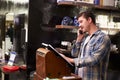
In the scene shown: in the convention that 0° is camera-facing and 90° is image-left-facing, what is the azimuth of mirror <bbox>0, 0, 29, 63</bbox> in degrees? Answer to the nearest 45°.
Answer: approximately 0°

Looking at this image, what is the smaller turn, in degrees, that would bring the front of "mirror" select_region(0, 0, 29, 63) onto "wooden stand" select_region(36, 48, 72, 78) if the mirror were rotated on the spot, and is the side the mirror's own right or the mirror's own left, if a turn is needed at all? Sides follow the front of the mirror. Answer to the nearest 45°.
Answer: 0° — it already faces it

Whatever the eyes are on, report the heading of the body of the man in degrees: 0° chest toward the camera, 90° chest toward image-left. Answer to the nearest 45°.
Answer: approximately 45°

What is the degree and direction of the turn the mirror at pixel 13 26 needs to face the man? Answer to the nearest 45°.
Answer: approximately 45° to its left

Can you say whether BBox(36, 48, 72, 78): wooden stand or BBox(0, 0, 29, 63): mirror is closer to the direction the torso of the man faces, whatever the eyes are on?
the wooden stand

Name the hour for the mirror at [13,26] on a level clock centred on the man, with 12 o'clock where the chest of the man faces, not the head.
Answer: The mirror is roughly at 3 o'clock from the man.
